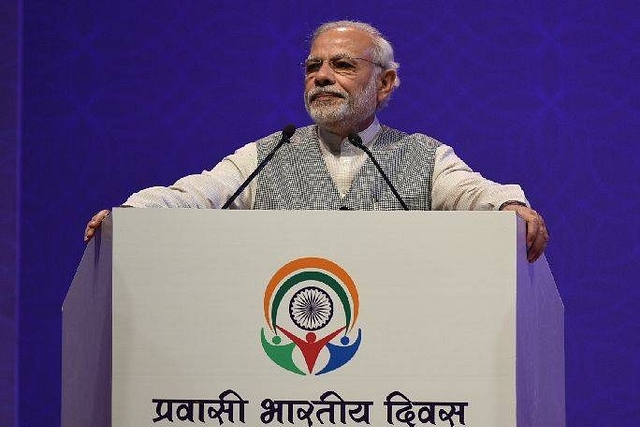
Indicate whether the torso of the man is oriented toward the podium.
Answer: yes

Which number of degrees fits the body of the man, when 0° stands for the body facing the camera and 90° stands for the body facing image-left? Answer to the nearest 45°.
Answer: approximately 0°

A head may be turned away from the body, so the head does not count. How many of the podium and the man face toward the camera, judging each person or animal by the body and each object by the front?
2

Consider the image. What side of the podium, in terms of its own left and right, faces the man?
back
